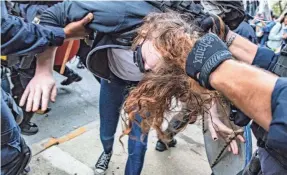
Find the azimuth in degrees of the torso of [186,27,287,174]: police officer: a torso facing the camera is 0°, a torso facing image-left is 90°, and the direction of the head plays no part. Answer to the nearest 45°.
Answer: approximately 90°

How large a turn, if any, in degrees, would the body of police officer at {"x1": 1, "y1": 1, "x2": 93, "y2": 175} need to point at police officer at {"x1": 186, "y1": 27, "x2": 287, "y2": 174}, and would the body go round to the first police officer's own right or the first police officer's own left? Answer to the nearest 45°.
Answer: approximately 45° to the first police officer's own right

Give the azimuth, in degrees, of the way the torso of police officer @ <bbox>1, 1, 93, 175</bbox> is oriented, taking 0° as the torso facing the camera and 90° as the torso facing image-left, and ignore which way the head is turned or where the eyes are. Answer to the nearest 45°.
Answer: approximately 270°

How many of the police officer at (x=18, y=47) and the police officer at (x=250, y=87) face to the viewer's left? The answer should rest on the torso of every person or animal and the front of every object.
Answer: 1

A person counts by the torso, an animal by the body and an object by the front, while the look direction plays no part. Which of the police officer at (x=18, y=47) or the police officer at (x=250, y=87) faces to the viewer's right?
the police officer at (x=18, y=47)

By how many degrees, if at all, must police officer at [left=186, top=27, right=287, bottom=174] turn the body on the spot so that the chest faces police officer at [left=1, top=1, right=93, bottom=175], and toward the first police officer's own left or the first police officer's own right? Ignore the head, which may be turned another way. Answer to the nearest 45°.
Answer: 0° — they already face them
